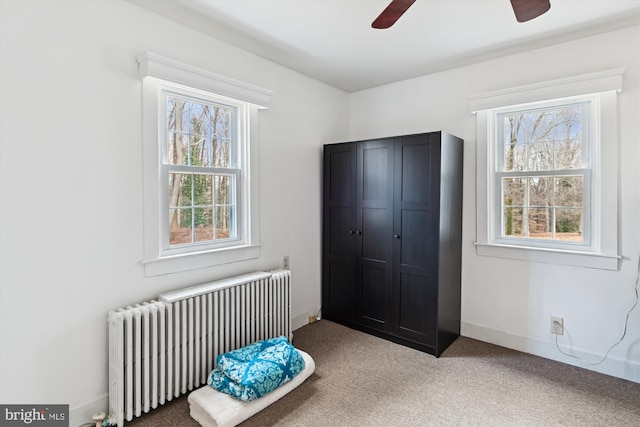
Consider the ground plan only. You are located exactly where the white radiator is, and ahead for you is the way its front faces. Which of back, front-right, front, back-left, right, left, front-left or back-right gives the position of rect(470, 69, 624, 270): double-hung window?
front-left

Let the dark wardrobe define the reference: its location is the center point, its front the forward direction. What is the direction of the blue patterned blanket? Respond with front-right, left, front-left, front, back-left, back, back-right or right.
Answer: front

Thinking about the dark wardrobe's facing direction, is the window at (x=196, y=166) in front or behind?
in front

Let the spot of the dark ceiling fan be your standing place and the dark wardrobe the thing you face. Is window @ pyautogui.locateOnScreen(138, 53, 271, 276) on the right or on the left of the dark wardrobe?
left

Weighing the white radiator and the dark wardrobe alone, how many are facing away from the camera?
0

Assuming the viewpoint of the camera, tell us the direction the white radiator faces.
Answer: facing the viewer and to the right of the viewer

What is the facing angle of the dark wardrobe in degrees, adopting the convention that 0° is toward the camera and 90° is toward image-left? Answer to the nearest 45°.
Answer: approximately 45°

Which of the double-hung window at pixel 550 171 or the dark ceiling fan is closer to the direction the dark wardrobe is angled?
the dark ceiling fan

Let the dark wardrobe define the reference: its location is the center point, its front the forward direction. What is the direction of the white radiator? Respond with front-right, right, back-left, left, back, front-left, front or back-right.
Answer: front

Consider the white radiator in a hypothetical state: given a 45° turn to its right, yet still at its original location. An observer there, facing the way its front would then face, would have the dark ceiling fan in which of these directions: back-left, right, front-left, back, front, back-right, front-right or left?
front-left
